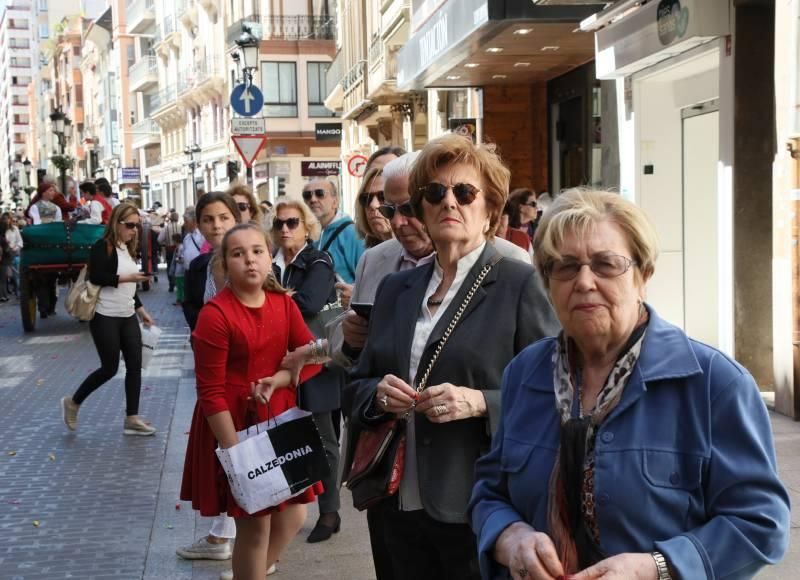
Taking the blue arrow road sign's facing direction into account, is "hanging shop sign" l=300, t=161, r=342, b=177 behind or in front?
behind

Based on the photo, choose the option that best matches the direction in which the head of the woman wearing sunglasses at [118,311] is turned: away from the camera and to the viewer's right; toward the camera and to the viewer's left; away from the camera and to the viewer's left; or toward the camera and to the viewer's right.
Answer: toward the camera and to the viewer's right

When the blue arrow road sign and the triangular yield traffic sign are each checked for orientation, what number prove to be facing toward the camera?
2

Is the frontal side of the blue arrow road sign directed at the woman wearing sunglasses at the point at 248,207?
yes

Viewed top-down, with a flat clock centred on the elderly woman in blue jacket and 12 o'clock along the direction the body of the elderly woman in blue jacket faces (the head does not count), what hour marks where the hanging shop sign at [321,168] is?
The hanging shop sign is roughly at 4 o'clock from the elderly woman in blue jacket.

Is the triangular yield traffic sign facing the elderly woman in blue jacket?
yes

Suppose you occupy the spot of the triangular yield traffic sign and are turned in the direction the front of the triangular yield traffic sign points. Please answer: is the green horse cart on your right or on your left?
on your right

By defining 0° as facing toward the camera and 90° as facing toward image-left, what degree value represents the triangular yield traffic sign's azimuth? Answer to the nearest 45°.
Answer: approximately 0°

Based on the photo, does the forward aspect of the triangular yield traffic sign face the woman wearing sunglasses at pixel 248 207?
yes

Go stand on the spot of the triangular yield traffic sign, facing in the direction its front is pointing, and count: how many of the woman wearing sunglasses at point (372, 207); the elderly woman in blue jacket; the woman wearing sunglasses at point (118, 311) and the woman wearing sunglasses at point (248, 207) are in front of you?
4

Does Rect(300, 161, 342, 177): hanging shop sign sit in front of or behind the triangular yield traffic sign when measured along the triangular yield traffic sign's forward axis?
behind

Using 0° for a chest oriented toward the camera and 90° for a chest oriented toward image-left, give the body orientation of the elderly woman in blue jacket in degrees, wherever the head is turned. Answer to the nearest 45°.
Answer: approximately 45°

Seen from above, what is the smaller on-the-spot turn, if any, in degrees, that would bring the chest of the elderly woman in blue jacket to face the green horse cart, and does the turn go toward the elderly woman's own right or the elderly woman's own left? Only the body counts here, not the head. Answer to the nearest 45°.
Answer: approximately 90° to the elderly woman's own right

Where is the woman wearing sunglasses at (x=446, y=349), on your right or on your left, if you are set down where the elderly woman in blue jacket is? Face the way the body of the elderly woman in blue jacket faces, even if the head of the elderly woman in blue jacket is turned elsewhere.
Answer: on your right

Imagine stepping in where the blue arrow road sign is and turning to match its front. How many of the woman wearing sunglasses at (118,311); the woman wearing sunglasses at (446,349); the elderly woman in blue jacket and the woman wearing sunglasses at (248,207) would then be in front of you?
4
